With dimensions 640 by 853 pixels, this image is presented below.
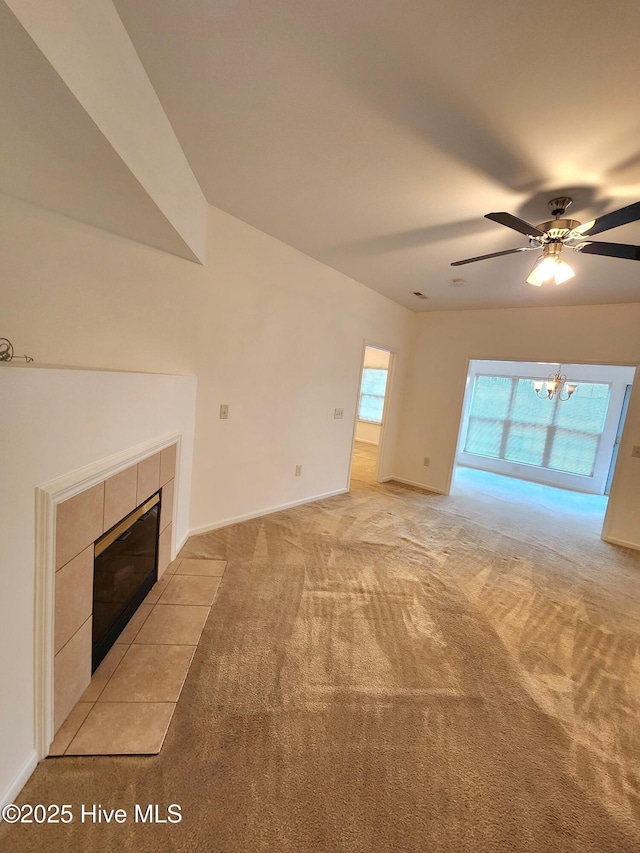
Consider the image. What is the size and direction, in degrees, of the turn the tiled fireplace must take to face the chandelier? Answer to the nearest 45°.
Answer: approximately 45° to its left

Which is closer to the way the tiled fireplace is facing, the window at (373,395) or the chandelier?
the chandelier

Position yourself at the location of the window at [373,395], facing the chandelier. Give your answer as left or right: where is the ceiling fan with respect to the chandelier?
right

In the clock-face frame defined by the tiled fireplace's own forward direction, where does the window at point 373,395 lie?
The window is roughly at 9 o'clock from the tiled fireplace.

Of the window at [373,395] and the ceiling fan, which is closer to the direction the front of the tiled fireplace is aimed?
the ceiling fan

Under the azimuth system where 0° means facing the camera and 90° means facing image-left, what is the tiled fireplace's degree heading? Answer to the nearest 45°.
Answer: approximately 315°

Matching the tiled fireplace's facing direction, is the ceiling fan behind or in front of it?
in front

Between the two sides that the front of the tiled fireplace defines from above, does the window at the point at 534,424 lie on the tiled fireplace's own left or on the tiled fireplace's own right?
on the tiled fireplace's own left

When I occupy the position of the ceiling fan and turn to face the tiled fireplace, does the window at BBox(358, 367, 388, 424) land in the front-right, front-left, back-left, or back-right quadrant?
back-right
